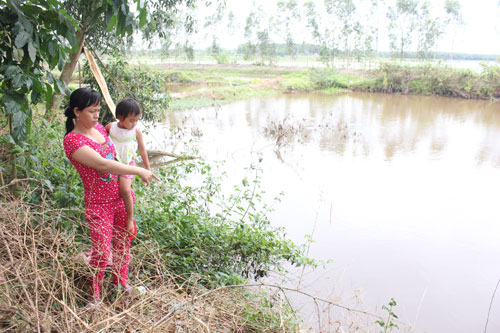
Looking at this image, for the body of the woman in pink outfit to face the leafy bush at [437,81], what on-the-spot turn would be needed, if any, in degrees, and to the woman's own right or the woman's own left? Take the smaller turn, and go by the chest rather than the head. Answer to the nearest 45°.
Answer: approximately 90° to the woman's own left

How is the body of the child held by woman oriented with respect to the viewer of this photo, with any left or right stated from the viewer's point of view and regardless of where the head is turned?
facing the viewer and to the right of the viewer

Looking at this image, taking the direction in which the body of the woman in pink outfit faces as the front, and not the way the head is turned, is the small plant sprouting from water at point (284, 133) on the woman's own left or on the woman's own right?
on the woman's own left

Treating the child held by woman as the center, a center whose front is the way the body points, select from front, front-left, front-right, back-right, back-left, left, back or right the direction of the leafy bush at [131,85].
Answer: back-left

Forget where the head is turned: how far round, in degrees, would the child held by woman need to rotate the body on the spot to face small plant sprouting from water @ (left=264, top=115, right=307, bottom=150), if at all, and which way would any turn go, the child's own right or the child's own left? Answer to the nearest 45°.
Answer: approximately 90° to the child's own left

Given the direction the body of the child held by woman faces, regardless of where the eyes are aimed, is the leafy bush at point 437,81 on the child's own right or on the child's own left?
on the child's own left

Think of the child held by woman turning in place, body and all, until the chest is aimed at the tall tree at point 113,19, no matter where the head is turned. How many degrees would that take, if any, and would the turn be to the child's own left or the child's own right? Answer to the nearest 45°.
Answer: approximately 135° to the child's own left
